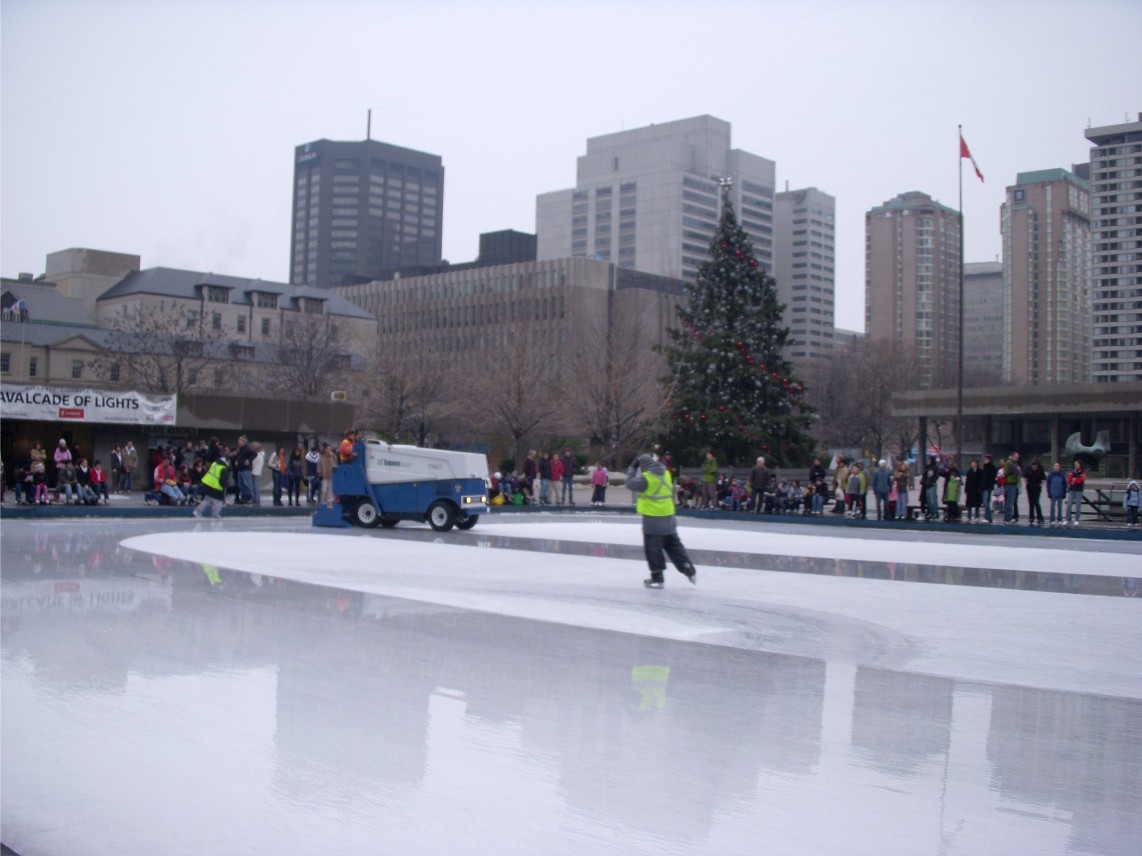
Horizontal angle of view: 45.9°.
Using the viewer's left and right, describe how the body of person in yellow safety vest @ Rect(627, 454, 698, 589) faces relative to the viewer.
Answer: facing away from the viewer and to the left of the viewer

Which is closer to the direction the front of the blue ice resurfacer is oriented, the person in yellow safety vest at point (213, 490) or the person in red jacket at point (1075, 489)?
the person in red jacket

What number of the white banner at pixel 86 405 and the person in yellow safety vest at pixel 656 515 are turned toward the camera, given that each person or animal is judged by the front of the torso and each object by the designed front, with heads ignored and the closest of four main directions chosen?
1

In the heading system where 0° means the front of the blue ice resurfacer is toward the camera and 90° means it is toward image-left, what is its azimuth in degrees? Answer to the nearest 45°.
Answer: approximately 315°

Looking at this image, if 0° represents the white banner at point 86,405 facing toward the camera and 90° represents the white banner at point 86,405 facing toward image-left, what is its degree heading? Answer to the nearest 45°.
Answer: approximately 0°

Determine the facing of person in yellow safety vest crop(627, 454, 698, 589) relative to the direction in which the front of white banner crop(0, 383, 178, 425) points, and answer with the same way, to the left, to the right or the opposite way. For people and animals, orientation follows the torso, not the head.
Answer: the opposite way

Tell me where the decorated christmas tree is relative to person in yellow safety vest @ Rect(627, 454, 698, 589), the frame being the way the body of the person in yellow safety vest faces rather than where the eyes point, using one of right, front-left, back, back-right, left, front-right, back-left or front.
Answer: front-right

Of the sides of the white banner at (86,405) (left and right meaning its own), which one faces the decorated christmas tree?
left

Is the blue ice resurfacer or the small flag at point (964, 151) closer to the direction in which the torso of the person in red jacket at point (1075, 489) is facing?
the blue ice resurfacer

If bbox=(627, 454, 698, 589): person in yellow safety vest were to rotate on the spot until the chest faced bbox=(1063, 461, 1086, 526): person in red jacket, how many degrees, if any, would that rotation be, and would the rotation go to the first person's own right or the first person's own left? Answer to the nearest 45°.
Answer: approximately 90° to the first person's own right

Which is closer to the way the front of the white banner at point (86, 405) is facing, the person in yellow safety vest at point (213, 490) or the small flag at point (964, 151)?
the person in yellow safety vest
